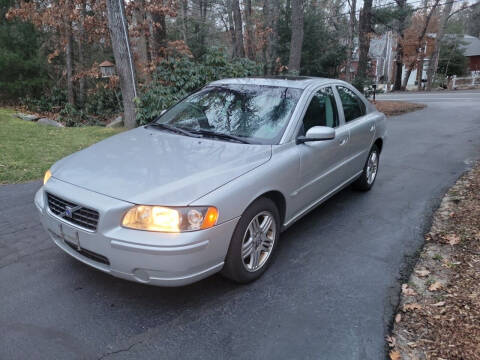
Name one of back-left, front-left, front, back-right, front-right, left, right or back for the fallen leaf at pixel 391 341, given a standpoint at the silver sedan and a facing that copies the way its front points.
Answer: left

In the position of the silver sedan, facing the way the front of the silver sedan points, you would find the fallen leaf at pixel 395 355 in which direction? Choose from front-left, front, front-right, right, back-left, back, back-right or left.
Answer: left

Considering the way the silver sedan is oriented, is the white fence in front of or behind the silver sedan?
behind

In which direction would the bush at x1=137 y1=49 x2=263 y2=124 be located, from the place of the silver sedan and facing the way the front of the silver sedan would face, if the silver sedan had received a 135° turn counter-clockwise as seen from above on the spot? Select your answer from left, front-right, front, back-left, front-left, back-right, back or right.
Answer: left

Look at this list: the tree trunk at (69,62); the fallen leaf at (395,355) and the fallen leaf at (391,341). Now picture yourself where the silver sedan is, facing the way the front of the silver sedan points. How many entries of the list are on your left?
2

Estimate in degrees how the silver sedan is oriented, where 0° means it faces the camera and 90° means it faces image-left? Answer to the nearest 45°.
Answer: approximately 45°

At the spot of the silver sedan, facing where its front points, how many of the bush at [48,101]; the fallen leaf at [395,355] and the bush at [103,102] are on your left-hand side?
1

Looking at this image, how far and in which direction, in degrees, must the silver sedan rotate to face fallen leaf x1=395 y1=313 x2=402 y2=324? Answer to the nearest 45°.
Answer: approximately 90° to its left
